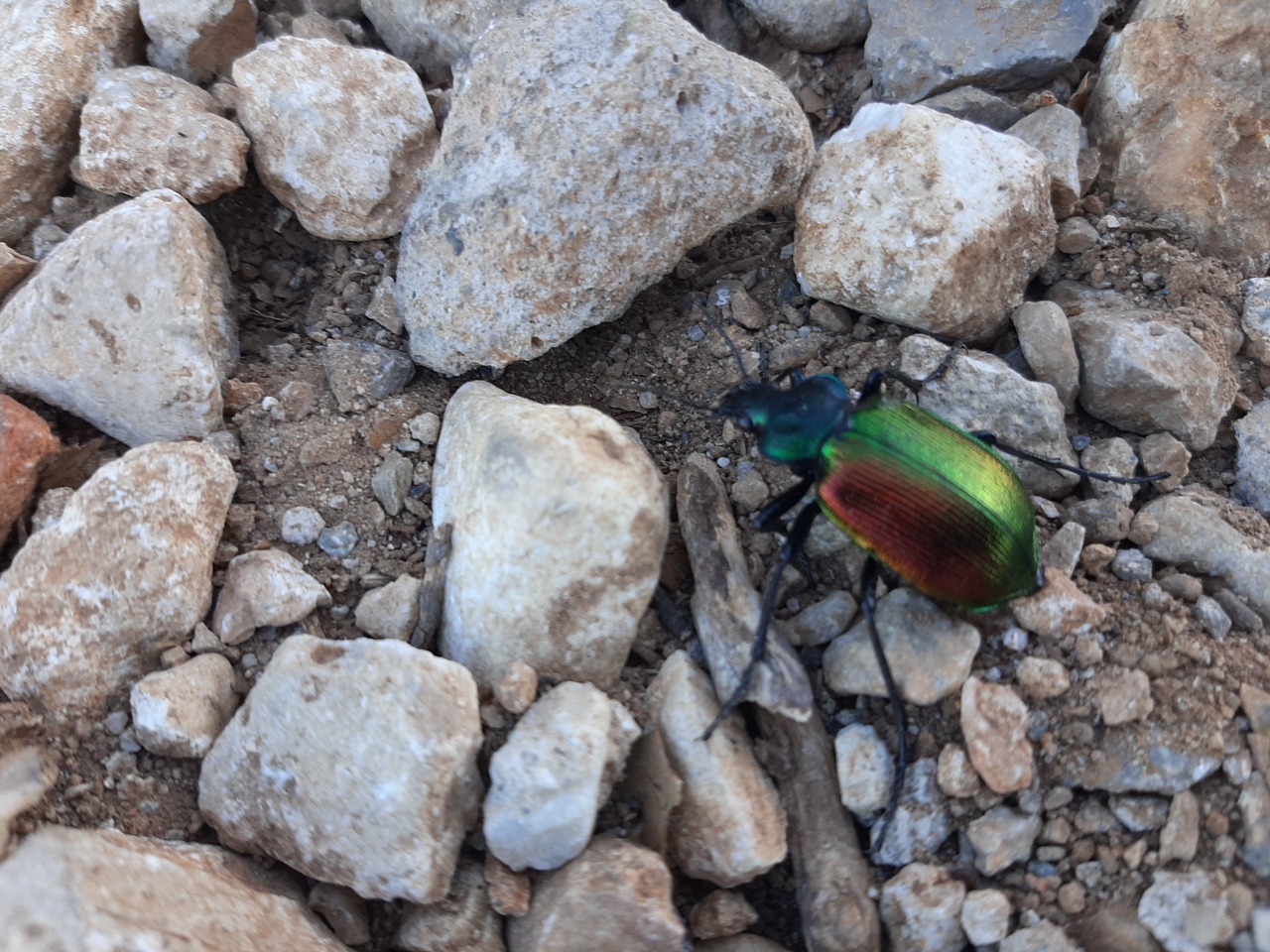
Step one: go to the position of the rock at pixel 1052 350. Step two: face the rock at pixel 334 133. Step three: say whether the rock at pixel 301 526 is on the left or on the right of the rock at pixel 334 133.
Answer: left

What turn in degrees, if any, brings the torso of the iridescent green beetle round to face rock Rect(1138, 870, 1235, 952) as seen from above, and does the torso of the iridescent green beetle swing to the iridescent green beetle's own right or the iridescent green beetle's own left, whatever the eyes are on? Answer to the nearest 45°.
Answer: approximately 180°

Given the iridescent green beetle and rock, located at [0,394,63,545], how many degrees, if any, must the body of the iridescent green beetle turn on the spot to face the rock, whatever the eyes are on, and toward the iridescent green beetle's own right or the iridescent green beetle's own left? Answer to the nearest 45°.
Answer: approximately 90° to the iridescent green beetle's own left

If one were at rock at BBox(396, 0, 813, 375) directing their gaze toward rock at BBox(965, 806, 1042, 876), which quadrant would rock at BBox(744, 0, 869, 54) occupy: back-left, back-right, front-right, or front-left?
back-left

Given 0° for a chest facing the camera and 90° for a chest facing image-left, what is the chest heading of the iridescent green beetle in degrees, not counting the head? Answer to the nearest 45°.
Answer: approximately 135°

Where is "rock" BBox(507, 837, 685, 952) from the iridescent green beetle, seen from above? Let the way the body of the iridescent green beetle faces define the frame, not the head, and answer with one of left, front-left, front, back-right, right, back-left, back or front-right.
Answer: back-left
